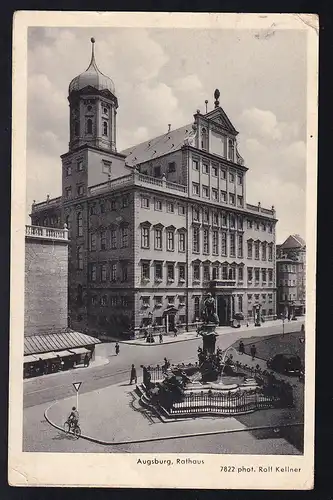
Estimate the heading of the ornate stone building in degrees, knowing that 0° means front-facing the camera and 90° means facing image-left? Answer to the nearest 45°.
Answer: approximately 315°
